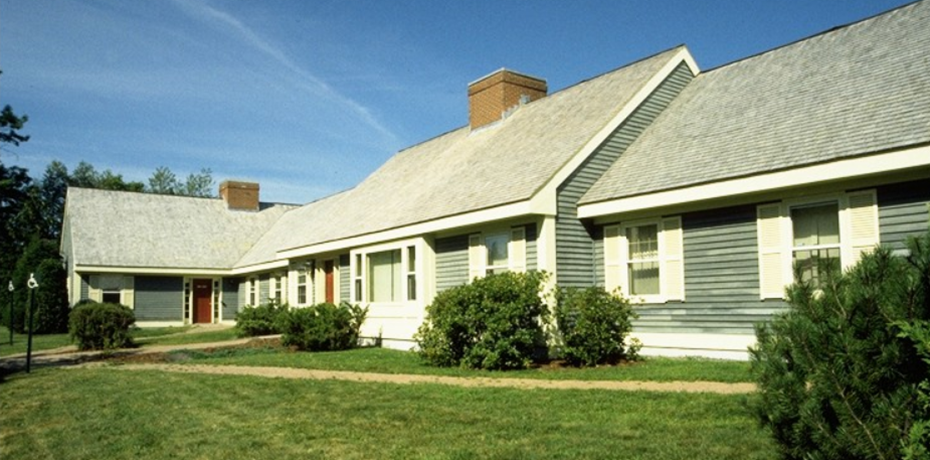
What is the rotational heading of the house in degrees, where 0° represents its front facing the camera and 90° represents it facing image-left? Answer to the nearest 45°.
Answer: approximately 45°

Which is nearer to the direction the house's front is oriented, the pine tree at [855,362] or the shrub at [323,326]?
the pine tree

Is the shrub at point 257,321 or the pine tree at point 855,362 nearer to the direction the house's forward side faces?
the pine tree

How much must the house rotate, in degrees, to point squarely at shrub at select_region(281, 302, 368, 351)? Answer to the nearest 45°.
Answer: approximately 90° to its right

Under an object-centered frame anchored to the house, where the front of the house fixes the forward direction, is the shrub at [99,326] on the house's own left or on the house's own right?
on the house's own right

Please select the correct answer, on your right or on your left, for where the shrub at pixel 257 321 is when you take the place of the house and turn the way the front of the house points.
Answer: on your right

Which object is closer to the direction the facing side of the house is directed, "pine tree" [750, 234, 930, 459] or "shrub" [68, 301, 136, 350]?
the pine tree

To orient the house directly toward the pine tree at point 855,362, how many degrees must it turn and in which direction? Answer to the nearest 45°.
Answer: approximately 45° to its left
